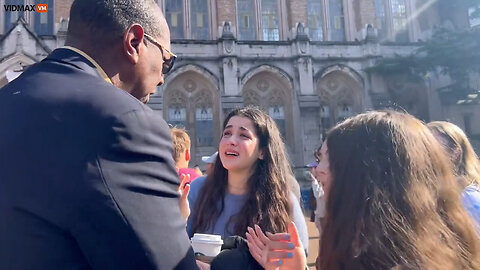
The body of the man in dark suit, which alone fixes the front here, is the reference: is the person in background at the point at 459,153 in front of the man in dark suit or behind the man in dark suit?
in front

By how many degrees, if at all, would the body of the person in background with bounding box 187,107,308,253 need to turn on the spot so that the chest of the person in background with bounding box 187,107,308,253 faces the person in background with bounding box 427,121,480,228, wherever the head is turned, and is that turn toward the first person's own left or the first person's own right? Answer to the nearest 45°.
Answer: approximately 135° to the first person's own left

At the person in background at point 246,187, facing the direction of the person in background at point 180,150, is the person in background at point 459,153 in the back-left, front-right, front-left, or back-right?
back-right

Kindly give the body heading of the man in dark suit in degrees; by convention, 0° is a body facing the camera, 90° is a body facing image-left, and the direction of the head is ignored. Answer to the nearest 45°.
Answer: approximately 225°

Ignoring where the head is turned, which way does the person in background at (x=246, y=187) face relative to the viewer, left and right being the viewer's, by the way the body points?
facing the viewer and to the left of the viewer

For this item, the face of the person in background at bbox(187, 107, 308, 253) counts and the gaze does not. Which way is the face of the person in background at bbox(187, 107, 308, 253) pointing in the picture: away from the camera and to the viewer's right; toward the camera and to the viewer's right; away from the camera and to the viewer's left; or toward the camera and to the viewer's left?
toward the camera and to the viewer's left

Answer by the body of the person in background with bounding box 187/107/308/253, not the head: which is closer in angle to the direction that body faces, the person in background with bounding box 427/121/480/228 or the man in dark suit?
the man in dark suit

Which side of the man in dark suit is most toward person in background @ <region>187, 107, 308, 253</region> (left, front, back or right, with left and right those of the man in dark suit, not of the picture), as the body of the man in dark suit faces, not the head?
front

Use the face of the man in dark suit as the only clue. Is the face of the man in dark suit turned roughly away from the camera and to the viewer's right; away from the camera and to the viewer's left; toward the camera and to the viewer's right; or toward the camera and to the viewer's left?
away from the camera and to the viewer's right
